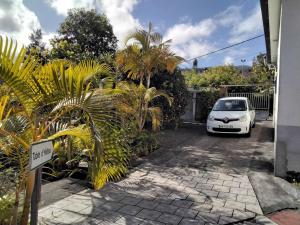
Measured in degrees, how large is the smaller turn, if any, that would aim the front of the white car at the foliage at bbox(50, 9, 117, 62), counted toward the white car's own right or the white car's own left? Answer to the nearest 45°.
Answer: approximately 135° to the white car's own right

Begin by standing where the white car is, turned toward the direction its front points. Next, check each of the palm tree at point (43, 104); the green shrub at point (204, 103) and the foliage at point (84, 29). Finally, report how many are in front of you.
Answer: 1

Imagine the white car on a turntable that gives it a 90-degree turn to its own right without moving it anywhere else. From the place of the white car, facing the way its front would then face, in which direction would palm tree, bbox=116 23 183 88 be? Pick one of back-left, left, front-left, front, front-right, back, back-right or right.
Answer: front-left

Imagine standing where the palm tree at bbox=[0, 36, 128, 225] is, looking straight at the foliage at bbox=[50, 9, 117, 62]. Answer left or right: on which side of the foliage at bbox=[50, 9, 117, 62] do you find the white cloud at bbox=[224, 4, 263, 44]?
right

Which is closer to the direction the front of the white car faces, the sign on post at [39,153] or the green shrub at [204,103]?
the sign on post

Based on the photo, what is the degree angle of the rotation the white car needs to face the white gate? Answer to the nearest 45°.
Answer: approximately 180°

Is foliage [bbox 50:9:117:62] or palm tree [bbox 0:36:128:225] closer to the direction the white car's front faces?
the palm tree

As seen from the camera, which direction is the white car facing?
toward the camera

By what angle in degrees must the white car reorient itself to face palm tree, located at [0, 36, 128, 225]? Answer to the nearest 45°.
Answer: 0° — it already faces it

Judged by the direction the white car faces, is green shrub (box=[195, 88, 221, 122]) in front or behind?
behind

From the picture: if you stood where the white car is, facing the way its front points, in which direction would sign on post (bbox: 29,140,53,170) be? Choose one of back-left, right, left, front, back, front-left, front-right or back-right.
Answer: front
